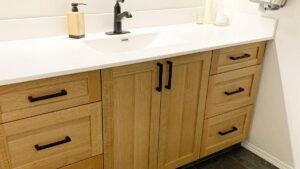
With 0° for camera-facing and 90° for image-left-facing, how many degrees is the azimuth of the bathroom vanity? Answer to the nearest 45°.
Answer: approximately 315°
